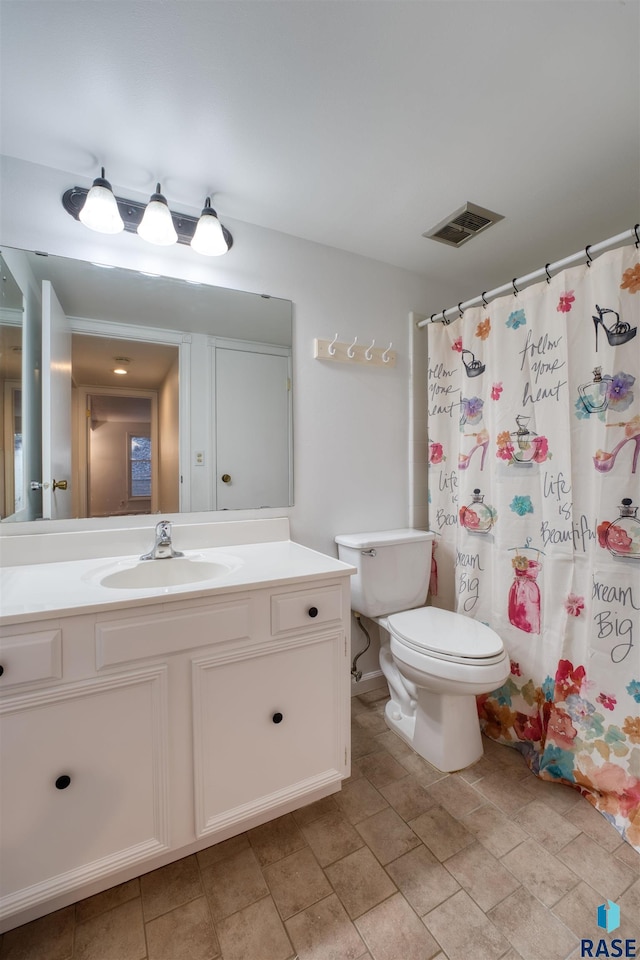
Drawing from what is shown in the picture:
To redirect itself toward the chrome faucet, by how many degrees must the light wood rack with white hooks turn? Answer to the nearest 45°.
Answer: approximately 90° to its right

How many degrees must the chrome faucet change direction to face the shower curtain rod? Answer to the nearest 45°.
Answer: approximately 90° to its left

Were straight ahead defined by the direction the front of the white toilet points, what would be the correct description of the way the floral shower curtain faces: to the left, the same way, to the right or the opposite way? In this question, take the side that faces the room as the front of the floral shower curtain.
to the right

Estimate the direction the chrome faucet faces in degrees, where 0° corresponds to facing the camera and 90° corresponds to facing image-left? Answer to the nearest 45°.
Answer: approximately 0°

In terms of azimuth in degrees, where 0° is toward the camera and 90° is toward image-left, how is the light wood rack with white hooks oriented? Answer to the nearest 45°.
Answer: approximately 315°
